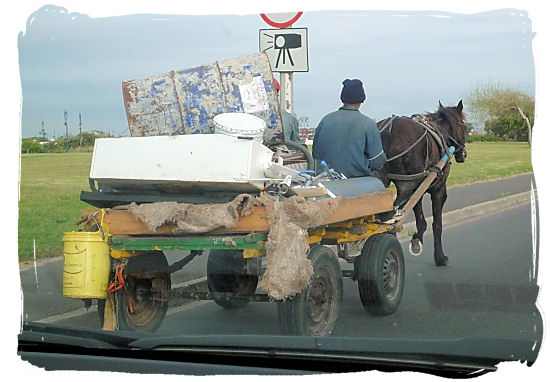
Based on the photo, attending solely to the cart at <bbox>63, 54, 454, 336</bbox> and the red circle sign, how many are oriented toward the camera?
1

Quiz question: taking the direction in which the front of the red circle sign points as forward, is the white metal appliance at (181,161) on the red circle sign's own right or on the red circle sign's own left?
on the red circle sign's own right

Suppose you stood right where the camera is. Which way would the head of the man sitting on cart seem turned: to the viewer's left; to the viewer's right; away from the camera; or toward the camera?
away from the camera

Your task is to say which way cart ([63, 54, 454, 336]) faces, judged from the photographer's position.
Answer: facing away from the viewer and to the right of the viewer

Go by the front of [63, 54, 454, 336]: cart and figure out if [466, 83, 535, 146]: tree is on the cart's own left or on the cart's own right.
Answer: on the cart's own right
